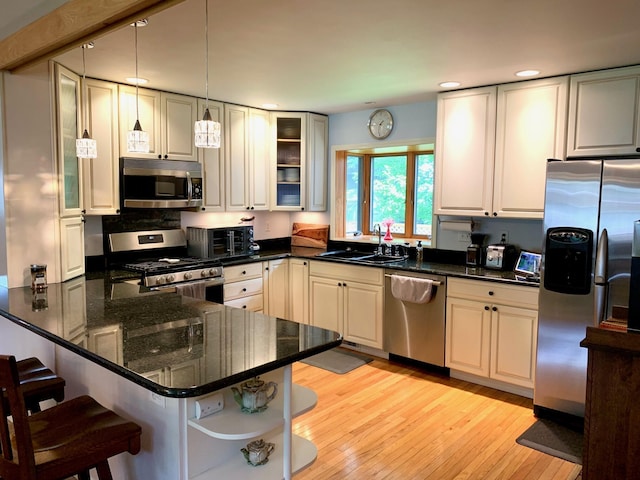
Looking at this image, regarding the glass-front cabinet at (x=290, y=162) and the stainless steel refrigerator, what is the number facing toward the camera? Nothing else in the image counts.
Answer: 2

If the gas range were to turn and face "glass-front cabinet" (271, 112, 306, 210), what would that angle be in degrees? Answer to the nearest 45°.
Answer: approximately 90° to its left

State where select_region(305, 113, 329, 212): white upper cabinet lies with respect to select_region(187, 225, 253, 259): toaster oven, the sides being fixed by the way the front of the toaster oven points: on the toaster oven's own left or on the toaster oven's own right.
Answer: on the toaster oven's own left

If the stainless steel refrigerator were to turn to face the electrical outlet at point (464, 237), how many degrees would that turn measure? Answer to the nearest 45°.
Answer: approximately 135° to its right

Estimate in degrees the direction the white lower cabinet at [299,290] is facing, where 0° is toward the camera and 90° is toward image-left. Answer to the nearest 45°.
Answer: approximately 45°

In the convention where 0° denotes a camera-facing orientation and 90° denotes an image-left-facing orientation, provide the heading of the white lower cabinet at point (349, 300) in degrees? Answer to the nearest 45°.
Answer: approximately 45°

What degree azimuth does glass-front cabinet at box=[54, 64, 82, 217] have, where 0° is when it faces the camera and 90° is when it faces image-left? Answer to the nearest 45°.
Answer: approximately 315°

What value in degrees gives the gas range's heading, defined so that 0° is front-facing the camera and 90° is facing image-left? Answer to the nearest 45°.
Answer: approximately 315°

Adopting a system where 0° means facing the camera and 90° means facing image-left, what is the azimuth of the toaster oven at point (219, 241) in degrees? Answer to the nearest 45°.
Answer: approximately 315°
